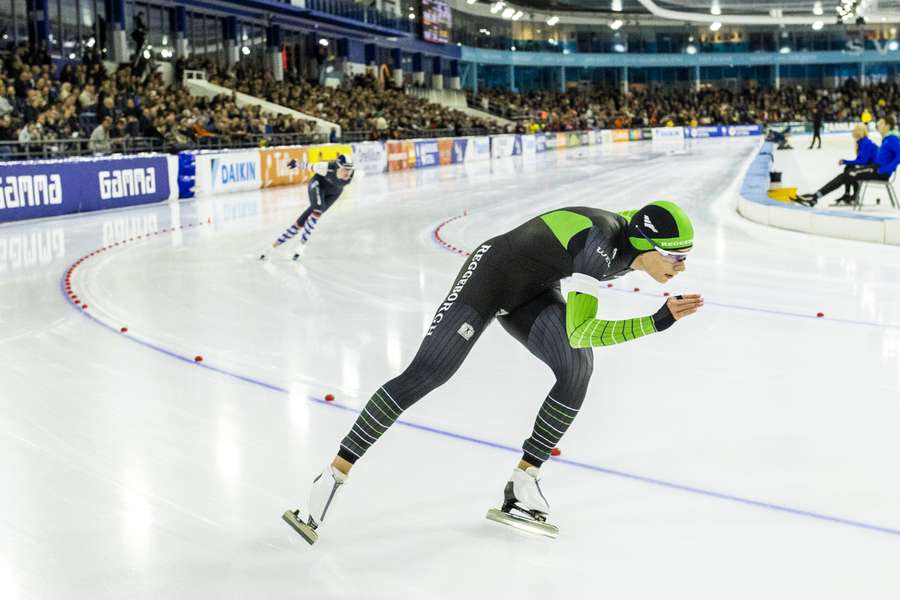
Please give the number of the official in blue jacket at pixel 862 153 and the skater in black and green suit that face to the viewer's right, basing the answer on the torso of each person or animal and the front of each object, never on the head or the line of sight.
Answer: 1

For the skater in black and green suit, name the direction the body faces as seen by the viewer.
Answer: to the viewer's right

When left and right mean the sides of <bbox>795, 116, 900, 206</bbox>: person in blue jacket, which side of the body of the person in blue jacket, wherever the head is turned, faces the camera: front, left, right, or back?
left

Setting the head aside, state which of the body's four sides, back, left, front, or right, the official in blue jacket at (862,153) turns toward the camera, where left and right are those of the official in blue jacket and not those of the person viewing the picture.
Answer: left

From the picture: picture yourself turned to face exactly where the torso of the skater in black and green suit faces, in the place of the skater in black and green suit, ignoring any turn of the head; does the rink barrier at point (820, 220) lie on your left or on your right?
on your left

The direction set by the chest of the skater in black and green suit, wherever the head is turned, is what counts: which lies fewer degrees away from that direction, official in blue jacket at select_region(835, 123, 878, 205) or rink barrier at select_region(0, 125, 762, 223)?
the official in blue jacket

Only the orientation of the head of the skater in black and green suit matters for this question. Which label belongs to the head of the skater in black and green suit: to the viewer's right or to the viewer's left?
to the viewer's right

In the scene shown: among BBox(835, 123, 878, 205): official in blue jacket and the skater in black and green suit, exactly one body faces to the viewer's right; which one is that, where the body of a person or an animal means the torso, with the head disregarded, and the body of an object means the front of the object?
the skater in black and green suit

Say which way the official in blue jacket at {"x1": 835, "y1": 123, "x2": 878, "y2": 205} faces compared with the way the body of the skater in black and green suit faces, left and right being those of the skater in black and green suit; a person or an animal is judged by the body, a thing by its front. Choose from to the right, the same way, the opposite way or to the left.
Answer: the opposite way
